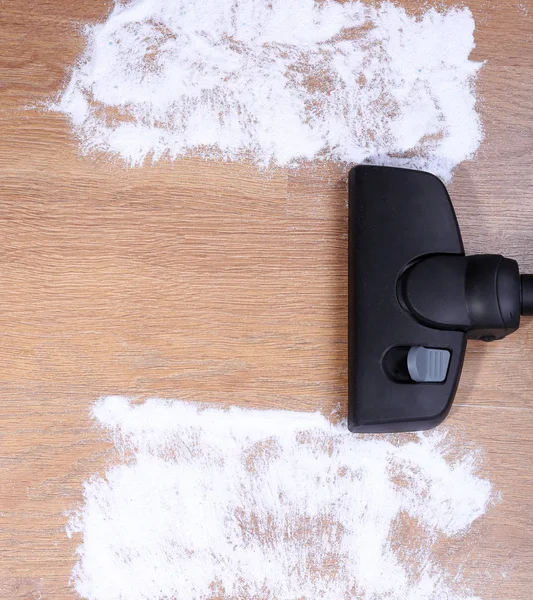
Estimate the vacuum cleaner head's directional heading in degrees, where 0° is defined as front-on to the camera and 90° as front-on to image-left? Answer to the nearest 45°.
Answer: approximately 90°
